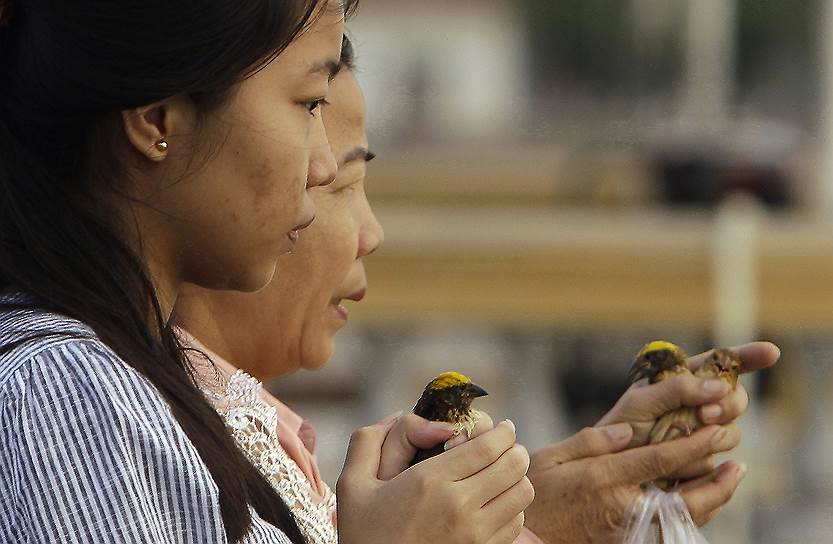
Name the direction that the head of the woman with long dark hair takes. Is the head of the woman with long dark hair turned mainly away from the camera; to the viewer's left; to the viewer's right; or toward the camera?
to the viewer's right

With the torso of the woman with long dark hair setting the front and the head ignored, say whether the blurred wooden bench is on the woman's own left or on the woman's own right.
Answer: on the woman's own left

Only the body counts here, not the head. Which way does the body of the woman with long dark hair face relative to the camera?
to the viewer's right

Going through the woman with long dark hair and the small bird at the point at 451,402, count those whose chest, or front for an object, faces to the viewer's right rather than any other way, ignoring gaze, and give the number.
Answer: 2

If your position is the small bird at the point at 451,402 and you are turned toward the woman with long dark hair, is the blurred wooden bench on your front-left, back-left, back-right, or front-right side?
back-right

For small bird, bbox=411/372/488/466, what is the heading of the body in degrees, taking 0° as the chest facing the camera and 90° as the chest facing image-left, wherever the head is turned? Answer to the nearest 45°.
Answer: approximately 270°
